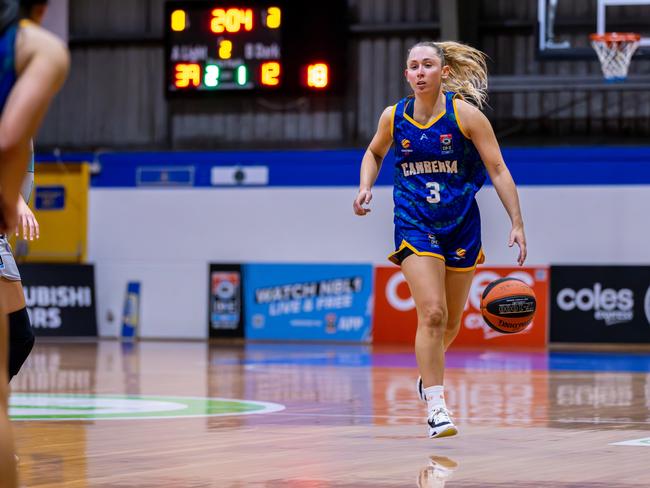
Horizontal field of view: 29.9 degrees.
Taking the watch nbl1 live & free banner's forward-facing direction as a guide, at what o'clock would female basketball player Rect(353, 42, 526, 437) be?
The female basketball player is roughly at 12 o'clock from the watch nbl1 live & free banner.

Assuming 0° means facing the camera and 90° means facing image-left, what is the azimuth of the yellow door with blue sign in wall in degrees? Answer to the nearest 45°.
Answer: approximately 0°

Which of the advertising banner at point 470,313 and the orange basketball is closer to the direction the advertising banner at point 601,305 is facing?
the orange basketball

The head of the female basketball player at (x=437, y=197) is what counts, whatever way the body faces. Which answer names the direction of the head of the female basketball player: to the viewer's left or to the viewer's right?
to the viewer's left

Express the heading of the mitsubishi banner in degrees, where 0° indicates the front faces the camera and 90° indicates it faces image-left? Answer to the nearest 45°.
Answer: approximately 0°

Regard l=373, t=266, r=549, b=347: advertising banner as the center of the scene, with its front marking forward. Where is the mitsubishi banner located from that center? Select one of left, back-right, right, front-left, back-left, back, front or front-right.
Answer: right

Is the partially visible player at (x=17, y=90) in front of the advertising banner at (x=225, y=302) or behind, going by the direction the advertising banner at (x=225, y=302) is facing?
in front
